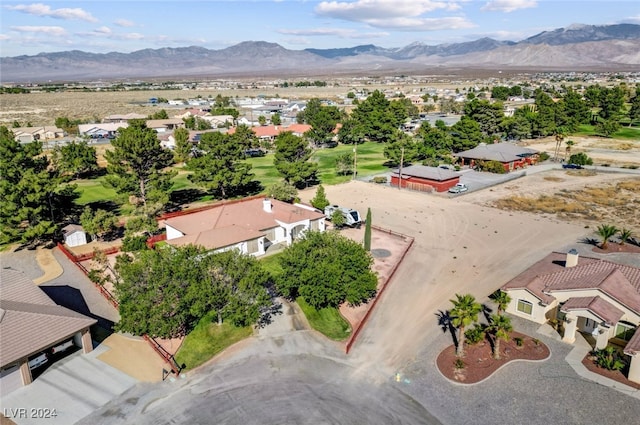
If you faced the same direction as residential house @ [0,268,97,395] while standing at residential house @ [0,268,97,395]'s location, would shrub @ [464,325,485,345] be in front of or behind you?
in front

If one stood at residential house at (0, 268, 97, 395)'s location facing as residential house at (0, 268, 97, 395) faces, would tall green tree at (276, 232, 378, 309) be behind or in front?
in front

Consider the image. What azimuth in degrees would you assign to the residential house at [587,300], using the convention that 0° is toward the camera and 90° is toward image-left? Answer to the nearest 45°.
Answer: approximately 45°

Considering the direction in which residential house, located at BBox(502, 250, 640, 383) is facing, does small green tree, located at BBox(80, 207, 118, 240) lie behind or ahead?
ahead

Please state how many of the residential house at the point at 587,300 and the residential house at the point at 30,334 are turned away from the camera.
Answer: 0

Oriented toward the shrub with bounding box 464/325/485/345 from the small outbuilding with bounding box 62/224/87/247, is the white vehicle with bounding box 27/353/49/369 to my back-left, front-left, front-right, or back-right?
front-right

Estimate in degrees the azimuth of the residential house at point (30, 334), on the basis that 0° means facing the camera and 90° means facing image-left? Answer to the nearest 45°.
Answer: approximately 315°

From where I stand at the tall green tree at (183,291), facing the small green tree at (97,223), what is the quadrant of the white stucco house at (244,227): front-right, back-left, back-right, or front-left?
front-right

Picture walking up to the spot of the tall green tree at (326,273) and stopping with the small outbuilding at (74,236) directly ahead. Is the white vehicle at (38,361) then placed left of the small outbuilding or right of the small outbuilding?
left

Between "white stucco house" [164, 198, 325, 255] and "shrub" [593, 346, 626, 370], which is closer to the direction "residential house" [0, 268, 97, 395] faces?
the shrub

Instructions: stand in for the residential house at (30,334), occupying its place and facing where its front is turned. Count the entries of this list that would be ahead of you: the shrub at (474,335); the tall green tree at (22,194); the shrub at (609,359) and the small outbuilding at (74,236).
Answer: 2

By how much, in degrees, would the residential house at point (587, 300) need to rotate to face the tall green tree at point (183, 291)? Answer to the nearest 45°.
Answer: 0° — it already faces it

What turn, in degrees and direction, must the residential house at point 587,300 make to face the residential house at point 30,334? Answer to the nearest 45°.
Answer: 0° — it already faces it
